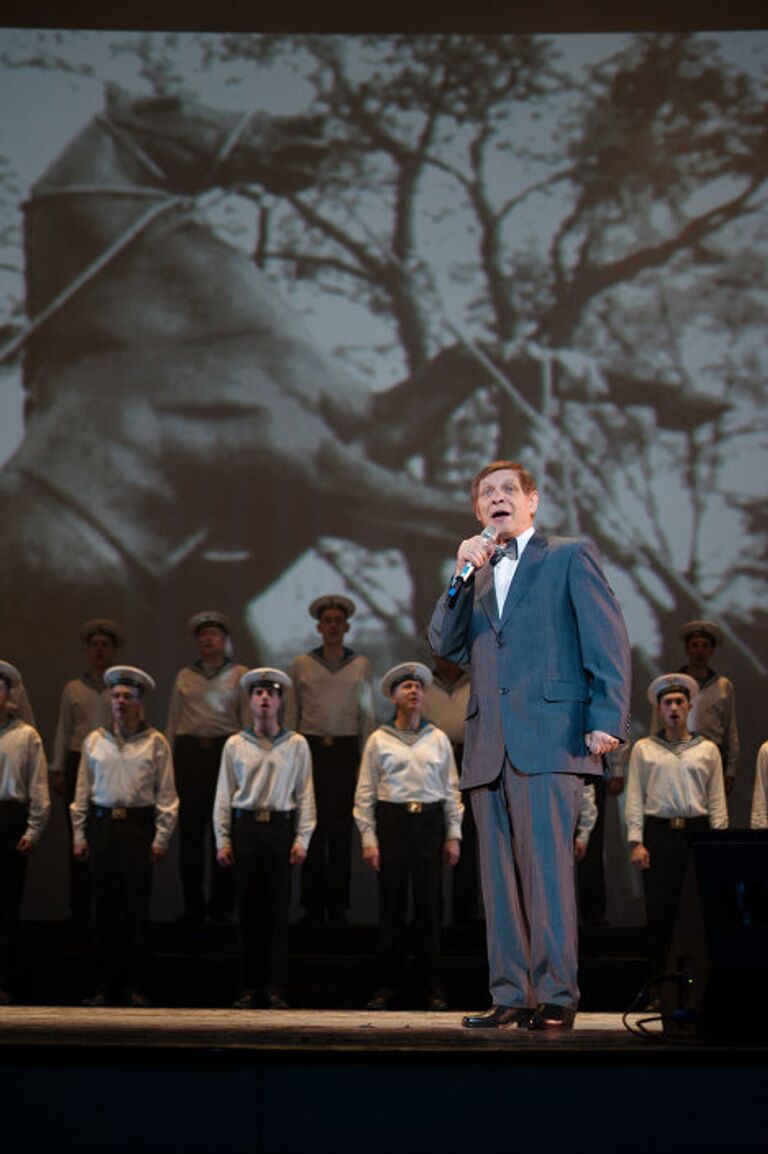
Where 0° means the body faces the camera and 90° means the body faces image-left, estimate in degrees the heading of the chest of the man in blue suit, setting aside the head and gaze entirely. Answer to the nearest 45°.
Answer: approximately 45°

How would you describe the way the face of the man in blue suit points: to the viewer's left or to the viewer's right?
to the viewer's left
